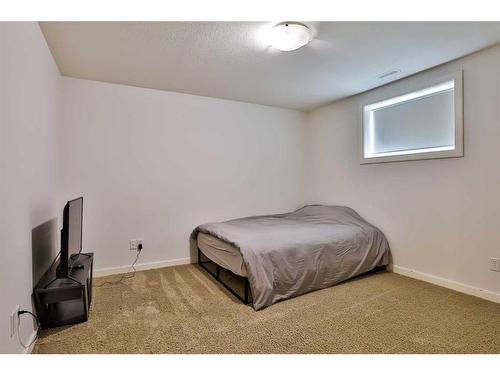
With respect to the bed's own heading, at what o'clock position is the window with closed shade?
The window with closed shade is roughly at 7 o'clock from the bed.

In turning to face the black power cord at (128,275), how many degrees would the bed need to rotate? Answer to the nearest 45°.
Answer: approximately 45° to its right

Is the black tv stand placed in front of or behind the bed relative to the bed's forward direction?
in front

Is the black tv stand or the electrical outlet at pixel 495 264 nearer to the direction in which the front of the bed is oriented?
the black tv stand

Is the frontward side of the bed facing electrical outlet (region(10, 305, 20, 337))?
yes

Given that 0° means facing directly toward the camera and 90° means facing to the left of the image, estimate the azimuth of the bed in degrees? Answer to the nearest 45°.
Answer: approximately 45°
